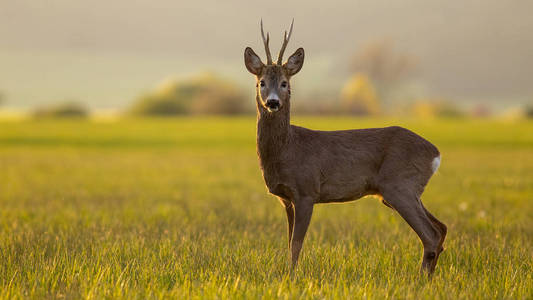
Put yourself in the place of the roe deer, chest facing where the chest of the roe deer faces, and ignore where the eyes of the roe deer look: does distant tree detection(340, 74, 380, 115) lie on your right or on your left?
on your right

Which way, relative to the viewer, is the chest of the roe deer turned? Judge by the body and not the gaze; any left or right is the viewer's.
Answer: facing to the left of the viewer
